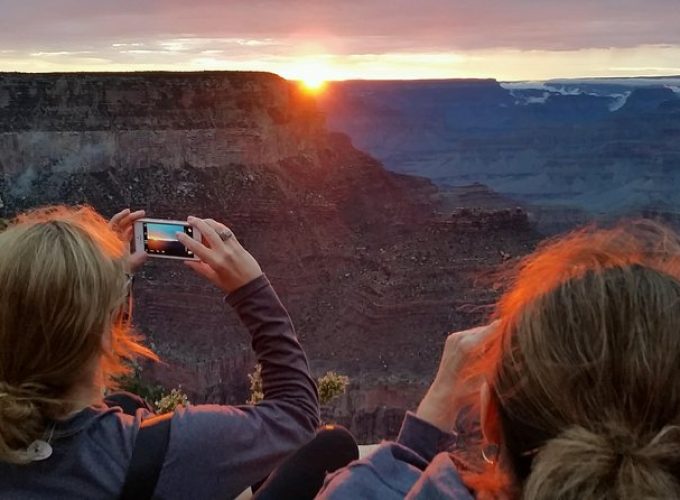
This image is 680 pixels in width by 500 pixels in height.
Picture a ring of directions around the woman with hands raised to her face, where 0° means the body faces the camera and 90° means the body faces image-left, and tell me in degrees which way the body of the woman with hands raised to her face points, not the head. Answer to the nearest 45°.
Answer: approximately 180°

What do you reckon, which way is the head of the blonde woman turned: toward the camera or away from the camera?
away from the camera

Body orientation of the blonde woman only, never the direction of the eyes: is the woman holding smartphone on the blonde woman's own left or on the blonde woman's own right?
on the blonde woman's own left

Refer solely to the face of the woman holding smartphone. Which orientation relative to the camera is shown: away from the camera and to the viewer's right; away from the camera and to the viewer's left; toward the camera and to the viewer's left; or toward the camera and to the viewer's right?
away from the camera and to the viewer's right
